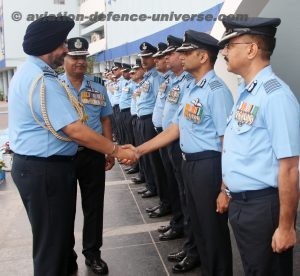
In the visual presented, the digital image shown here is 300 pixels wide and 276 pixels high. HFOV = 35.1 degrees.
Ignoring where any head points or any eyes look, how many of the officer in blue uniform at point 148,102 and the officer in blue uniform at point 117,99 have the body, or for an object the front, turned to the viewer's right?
0

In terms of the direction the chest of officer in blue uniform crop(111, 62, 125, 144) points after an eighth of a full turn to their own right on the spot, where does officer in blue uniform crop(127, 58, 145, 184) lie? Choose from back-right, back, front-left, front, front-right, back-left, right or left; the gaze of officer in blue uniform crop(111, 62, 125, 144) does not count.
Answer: left

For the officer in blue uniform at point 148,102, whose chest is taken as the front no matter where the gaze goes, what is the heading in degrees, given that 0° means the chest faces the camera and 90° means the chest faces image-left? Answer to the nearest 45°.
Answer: approximately 45°

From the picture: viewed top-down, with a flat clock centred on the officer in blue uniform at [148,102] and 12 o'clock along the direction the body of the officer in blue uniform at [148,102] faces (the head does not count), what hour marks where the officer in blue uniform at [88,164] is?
the officer in blue uniform at [88,164] is roughly at 11 o'clock from the officer in blue uniform at [148,102].

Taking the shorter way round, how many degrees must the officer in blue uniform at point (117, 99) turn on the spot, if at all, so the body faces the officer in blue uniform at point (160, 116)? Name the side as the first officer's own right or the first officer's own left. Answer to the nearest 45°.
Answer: approximately 45° to the first officer's own left

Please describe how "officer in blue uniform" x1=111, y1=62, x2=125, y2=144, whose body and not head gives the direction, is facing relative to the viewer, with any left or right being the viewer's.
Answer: facing the viewer and to the left of the viewer

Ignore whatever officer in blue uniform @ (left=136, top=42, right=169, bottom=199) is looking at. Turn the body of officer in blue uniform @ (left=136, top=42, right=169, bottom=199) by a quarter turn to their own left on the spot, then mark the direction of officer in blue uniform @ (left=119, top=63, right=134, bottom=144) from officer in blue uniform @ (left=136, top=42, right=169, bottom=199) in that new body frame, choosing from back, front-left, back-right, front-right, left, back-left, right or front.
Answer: back-left

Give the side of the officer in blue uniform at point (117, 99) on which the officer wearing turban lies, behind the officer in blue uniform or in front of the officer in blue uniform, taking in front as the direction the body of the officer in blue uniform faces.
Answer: in front

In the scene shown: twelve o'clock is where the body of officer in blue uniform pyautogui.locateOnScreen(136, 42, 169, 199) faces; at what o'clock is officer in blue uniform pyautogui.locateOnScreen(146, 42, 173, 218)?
officer in blue uniform pyautogui.locateOnScreen(146, 42, 173, 218) is roughly at 10 o'clock from officer in blue uniform pyautogui.locateOnScreen(136, 42, 169, 199).

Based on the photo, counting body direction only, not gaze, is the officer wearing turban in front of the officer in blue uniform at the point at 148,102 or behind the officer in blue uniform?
in front

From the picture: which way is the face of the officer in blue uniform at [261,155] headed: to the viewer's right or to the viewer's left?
to the viewer's left

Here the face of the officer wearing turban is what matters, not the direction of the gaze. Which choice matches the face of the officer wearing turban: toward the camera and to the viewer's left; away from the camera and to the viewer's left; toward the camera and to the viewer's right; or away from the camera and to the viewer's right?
away from the camera and to the viewer's right

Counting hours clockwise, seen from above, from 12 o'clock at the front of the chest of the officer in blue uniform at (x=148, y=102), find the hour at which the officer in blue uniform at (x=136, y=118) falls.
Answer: the officer in blue uniform at (x=136, y=118) is roughly at 4 o'clock from the officer in blue uniform at (x=148, y=102).

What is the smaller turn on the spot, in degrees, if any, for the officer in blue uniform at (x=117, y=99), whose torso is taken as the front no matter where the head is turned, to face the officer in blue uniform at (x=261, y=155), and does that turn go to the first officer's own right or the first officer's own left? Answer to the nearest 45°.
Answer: approximately 45° to the first officer's own left
